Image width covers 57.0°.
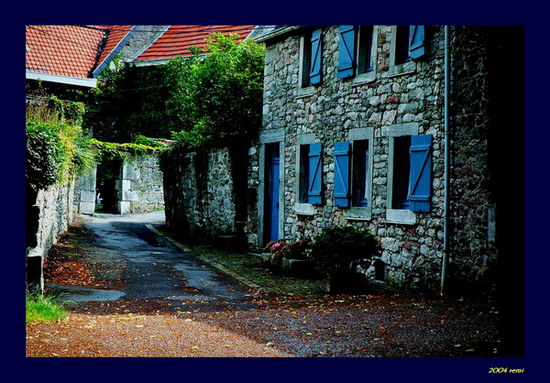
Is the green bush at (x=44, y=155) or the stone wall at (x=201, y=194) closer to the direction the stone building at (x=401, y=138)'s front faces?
the green bush

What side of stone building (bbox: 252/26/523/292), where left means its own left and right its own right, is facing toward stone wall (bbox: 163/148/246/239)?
right

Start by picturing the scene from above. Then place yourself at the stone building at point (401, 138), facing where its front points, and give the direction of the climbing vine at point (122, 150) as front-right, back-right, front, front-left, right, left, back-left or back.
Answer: right

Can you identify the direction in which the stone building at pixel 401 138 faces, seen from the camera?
facing the viewer and to the left of the viewer

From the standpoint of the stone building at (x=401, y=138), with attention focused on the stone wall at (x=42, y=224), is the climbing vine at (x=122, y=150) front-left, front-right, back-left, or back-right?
front-right

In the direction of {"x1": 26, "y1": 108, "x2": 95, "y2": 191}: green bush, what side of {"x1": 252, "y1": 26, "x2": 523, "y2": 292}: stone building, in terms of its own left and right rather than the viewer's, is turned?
front
